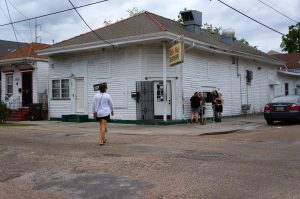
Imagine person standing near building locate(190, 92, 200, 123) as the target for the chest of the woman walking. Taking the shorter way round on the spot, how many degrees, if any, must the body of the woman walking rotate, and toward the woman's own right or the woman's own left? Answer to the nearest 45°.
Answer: approximately 45° to the woman's own right

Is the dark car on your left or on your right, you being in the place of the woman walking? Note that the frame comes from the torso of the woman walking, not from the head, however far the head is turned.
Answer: on your right

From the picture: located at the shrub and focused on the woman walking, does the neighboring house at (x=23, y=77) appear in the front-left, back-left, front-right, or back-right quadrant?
back-left

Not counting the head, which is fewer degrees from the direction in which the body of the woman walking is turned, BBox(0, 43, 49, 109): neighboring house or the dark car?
the neighboring house

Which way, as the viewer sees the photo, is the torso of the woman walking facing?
away from the camera
